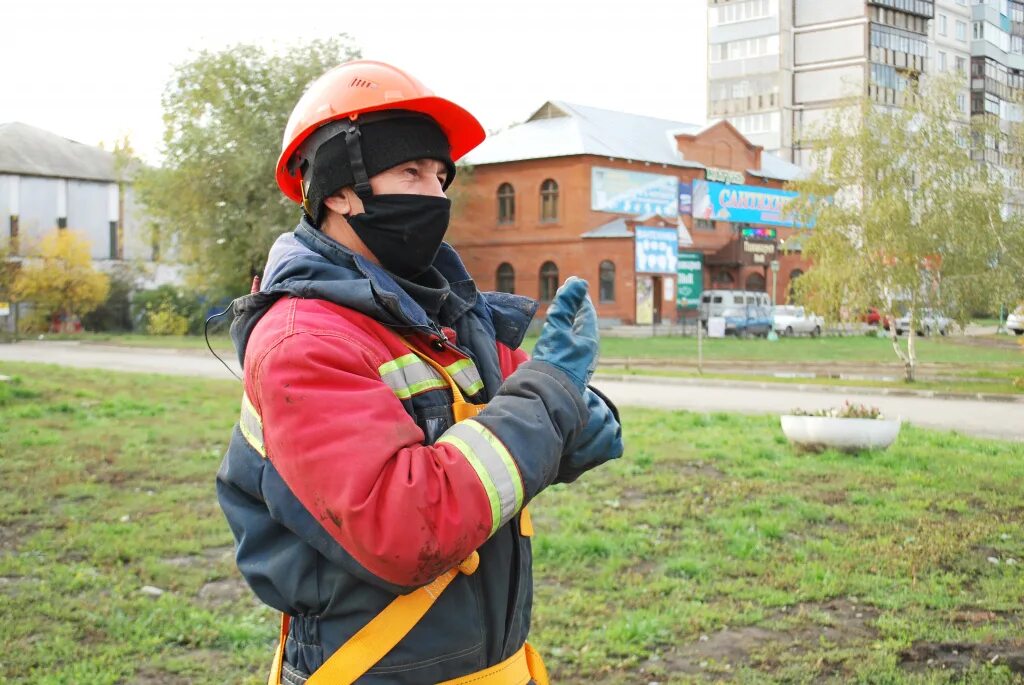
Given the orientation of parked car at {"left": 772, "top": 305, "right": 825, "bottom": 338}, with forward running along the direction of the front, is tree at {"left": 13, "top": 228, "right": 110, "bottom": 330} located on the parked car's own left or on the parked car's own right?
on the parked car's own right

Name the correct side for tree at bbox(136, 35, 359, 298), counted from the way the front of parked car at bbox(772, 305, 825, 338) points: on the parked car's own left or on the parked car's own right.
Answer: on the parked car's own right

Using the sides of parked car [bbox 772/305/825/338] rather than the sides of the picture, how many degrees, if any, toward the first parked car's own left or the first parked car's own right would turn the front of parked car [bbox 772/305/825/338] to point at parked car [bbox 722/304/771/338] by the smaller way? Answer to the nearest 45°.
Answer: approximately 90° to the first parked car's own right
